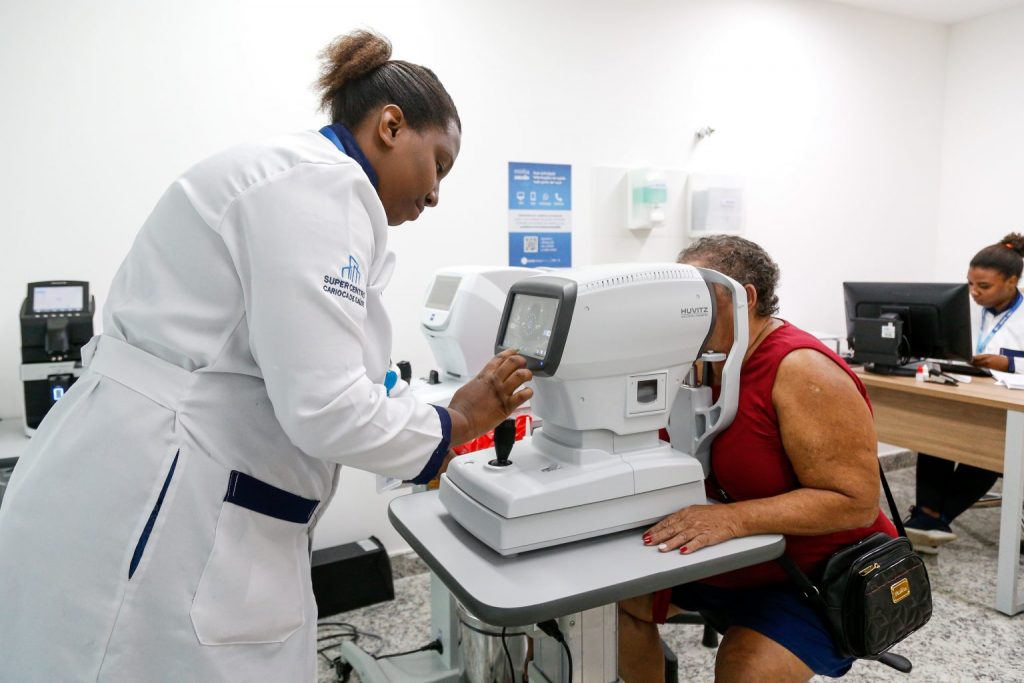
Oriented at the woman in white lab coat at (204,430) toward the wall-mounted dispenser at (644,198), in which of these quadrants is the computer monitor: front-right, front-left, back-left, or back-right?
front-right

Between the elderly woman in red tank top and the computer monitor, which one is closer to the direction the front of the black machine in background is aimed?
the elderly woman in red tank top

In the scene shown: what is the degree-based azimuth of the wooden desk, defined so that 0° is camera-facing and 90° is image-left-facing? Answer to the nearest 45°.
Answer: approximately 225°

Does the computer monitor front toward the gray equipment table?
no

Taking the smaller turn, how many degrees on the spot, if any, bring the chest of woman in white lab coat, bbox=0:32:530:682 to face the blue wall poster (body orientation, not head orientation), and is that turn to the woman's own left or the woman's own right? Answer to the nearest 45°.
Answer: approximately 45° to the woman's own left

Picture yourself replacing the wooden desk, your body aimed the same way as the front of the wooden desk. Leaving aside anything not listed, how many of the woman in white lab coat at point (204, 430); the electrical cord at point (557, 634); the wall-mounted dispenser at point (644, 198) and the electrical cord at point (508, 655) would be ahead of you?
0

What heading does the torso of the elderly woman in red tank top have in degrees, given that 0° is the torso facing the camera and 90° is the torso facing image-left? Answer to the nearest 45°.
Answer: approximately 90°

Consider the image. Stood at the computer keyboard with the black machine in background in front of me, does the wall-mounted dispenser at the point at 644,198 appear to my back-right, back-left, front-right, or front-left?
front-right

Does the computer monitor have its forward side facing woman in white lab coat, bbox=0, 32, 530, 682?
no

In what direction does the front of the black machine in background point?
toward the camera

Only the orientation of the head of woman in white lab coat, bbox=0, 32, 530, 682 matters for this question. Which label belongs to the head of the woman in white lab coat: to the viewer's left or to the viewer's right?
to the viewer's right

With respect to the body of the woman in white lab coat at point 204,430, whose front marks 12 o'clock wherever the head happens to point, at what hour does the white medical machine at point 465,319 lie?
The white medical machine is roughly at 10 o'clock from the woman in white lab coat.

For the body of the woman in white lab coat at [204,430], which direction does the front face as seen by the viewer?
to the viewer's right

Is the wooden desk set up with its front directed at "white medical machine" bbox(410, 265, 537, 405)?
no

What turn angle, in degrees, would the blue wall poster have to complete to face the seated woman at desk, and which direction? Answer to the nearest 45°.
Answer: approximately 90° to its left

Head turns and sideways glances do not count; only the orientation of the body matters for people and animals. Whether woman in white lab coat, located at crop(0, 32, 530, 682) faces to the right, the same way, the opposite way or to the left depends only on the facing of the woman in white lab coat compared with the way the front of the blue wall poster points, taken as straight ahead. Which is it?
to the left
